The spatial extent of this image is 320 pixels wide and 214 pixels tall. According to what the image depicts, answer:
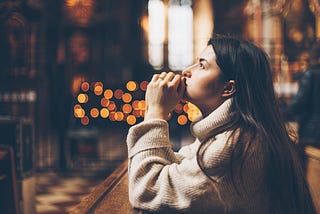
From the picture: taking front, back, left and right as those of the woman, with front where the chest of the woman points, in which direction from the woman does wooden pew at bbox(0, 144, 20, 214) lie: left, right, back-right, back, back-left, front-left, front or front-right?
front-right

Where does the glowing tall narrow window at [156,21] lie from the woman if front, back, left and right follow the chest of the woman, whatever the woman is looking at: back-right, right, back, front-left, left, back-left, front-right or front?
right

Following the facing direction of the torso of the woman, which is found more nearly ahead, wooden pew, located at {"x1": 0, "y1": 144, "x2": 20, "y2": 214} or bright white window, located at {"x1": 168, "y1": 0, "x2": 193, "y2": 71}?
the wooden pew

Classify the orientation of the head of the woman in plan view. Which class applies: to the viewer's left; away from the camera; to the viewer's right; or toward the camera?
to the viewer's left

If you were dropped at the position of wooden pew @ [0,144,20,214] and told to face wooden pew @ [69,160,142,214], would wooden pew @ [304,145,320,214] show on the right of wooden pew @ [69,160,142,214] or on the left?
left

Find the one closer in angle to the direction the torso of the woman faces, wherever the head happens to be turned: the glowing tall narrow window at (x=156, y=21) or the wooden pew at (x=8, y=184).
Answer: the wooden pew

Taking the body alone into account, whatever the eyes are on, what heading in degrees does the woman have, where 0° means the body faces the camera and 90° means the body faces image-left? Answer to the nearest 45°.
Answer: approximately 90°

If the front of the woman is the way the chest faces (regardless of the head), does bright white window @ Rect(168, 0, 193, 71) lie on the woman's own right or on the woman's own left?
on the woman's own right
